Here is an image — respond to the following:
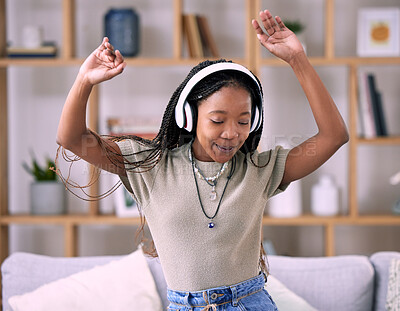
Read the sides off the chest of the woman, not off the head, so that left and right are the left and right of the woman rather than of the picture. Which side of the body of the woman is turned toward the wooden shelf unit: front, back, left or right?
back

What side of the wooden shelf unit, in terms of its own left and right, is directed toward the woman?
front

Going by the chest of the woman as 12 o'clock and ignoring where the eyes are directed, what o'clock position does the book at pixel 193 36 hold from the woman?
The book is roughly at 6 o'clock from the woman.

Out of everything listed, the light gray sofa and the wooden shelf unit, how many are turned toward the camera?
2

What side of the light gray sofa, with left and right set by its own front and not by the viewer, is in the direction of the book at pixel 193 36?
back

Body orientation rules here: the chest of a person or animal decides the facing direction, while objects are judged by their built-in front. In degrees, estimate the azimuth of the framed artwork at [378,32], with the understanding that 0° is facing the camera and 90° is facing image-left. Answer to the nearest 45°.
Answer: approximately 0°
